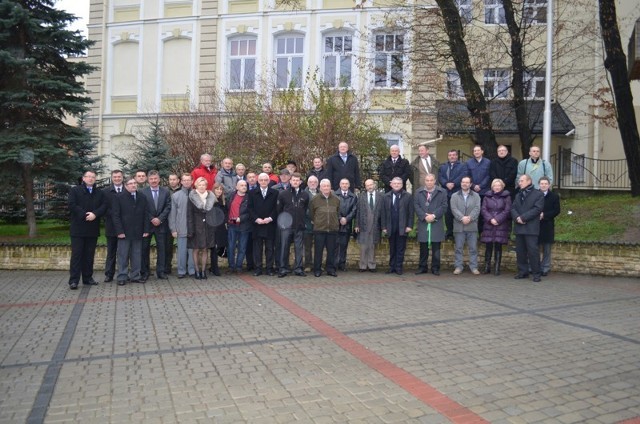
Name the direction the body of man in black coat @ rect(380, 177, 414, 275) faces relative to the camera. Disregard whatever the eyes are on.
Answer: toward the camera

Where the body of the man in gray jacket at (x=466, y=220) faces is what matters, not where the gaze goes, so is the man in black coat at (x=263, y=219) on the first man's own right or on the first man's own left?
on the first man's own right

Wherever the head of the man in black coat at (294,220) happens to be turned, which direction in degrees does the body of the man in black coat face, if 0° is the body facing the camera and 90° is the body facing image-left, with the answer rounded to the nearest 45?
approximately 0°

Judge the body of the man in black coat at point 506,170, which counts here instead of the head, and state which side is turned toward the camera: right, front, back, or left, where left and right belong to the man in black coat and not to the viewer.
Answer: front

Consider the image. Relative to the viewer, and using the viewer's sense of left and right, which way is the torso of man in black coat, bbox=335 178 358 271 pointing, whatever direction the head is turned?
facing the viewer

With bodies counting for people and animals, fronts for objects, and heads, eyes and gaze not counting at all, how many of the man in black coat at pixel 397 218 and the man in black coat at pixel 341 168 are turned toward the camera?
2

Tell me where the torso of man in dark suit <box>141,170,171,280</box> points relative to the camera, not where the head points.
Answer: toward the camera
